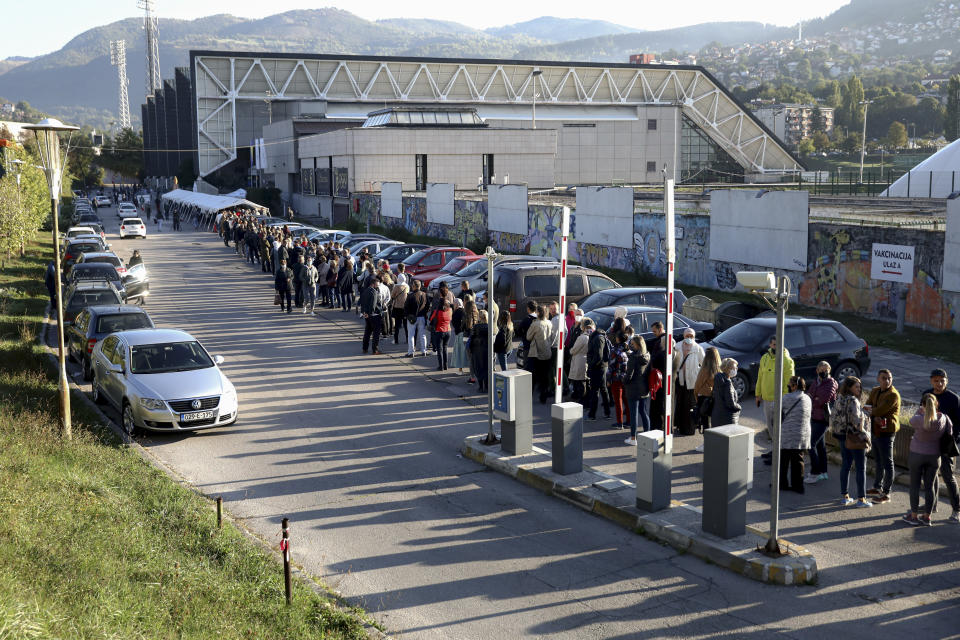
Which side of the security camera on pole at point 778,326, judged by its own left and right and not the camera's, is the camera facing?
left

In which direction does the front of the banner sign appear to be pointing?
toward the camera

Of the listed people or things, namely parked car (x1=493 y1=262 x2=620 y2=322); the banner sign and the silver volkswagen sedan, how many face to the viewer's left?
0

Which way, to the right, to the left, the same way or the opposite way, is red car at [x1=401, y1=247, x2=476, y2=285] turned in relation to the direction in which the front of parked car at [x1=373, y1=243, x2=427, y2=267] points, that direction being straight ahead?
the same way

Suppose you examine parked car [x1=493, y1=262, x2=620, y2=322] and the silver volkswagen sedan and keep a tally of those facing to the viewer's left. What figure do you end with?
0

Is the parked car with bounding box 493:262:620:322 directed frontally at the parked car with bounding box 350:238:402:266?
no

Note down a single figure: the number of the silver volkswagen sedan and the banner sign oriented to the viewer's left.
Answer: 0

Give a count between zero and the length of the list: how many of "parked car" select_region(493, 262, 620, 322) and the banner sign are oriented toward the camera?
1

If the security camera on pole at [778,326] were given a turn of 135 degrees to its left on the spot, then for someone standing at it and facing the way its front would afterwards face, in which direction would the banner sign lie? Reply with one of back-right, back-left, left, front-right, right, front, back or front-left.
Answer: back-left

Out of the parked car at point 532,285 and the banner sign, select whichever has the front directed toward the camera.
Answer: the banner sign
